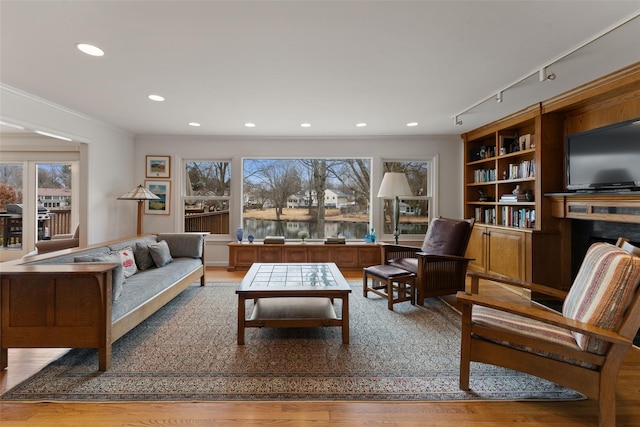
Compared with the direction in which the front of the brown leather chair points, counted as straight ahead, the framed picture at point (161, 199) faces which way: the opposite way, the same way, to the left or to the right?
to the left

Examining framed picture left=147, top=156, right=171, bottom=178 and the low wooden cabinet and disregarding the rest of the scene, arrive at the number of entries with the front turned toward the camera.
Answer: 2

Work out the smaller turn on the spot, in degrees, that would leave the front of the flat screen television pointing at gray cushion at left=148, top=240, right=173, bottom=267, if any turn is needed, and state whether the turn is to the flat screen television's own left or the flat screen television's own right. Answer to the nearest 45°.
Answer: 0° — it already faces it

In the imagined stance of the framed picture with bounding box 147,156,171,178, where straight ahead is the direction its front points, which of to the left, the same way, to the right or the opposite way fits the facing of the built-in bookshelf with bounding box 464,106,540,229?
to the right

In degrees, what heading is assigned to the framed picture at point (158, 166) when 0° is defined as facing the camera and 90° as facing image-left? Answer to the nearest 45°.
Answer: approximately 0°

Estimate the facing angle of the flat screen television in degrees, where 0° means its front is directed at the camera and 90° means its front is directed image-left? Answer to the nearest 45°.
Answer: approximately 45°

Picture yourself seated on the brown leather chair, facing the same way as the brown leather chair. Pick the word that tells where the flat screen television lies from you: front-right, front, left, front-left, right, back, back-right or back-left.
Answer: back-left

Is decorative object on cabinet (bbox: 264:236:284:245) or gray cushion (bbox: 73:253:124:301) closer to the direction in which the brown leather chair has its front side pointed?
the gray cushion

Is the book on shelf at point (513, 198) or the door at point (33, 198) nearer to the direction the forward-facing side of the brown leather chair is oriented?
the door

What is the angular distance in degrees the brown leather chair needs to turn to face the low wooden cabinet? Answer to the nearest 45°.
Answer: approximately 90° to its right
